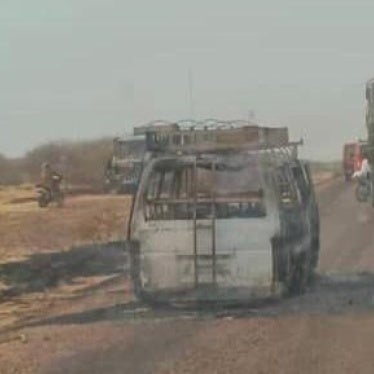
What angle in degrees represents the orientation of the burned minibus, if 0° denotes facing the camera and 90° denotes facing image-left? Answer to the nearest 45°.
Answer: approximately 180°

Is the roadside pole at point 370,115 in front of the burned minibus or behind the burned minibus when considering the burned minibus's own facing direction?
in front
